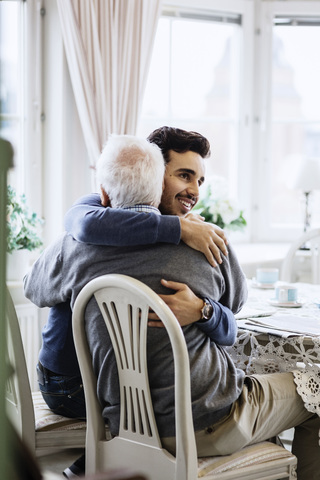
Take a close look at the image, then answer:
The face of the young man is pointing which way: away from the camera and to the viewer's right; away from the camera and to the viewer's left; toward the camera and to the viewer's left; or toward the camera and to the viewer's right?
toward the camera and to the viewer's right

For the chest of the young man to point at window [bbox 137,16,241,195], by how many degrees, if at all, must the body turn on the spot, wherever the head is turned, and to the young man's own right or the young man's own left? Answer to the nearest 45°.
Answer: approximately 135° to the young man's own left

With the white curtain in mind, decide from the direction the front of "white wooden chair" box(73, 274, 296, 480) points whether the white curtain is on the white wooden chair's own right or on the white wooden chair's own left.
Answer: on the white wooden chair's own left

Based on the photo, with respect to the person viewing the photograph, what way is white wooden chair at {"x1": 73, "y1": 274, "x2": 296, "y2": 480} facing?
facing away from the viewer and to the right of the viewer

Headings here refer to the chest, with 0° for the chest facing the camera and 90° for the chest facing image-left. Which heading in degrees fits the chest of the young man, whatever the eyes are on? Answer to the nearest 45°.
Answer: approximately 315°

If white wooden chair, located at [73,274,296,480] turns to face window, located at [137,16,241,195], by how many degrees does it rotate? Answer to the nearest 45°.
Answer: approximately 45° to its left

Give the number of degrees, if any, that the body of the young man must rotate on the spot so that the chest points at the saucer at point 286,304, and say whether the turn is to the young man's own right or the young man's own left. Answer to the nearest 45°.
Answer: approximately 90° to the young man's own left

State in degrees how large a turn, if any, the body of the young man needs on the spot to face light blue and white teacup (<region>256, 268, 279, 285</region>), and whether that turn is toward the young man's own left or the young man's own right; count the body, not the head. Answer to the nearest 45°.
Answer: approximately 90° to the young man's own left

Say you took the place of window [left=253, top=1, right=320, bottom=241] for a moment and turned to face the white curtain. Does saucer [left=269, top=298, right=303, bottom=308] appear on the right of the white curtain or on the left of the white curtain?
left
